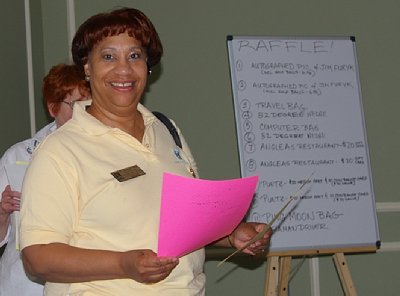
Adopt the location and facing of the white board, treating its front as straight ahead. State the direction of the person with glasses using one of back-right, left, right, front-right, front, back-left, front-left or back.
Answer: front-right

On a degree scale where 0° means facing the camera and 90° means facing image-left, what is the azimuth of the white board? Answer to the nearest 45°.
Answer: approximately 0°
